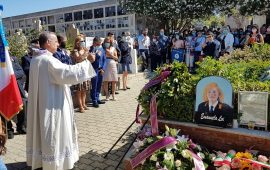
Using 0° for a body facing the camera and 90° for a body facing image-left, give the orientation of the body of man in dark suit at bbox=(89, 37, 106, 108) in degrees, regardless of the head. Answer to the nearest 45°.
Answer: approximately 315°

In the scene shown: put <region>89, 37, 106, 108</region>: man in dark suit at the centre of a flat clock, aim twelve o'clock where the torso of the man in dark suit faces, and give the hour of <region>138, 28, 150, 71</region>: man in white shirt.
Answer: The man in white shirt is roughly at 8 o'clock from the man in dark suit.

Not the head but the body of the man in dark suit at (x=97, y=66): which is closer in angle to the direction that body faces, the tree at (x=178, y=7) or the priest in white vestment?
the priest in white vestment

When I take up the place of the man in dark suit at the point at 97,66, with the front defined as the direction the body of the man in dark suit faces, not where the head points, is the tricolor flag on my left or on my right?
on my right

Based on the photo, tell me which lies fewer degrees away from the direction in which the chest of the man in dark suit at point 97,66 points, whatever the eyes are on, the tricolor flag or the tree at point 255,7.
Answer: the tricolor flag

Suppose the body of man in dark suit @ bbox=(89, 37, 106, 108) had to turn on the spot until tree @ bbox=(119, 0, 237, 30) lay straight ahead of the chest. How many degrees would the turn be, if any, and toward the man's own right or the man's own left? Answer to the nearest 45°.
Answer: approximately 135° to the man's own left

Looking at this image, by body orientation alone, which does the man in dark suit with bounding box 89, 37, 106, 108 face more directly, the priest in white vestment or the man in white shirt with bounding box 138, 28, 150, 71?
the priest in white vestment

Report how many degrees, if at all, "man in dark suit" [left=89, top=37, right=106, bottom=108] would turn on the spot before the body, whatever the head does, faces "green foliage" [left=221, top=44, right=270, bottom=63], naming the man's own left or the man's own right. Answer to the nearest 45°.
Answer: approximately 45° to the man's own left

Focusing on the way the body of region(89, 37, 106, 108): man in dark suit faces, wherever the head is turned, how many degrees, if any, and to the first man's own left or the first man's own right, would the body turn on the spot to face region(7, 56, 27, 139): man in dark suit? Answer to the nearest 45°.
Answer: approximately 90° to the first man's own right

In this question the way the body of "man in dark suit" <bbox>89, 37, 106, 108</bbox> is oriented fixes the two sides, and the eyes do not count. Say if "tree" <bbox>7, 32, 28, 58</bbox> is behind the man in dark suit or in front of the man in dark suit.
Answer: behind
